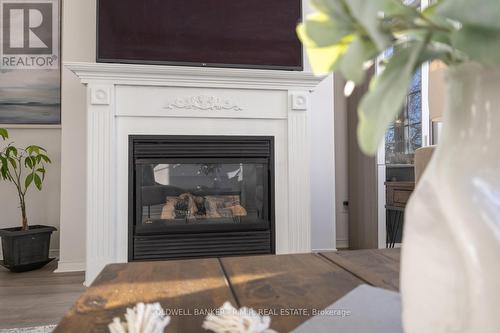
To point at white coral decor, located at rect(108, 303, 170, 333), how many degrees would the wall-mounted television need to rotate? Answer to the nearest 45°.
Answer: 0° — it already faces it

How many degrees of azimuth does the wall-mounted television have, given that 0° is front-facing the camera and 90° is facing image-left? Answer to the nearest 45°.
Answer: approximately 0°

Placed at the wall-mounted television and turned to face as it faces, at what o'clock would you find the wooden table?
The wooden table is roughly at 12 o'clock from the wall-mounted television.

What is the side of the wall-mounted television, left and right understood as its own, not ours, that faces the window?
left

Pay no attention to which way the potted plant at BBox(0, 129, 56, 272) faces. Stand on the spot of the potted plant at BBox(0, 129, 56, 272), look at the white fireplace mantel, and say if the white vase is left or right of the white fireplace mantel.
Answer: right

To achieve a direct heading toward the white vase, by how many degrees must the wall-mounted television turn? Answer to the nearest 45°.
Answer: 0° — it already faces it

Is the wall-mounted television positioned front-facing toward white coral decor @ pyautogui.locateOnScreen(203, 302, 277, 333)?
yes
